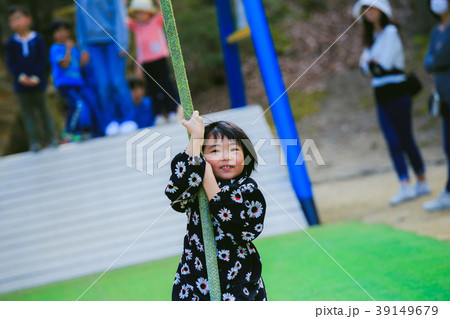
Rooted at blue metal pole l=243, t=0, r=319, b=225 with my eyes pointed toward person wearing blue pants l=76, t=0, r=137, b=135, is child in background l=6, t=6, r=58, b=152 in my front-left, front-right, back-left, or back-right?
front-left

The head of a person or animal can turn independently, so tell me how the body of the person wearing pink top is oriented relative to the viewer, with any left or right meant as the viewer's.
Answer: facing the viewer

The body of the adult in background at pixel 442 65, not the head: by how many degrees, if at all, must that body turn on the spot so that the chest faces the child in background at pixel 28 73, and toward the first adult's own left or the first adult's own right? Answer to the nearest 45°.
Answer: approximately 45° to the first adult's own right

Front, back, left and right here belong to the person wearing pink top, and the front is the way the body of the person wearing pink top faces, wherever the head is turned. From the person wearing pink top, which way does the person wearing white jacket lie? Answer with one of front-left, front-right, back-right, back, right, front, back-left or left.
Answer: front-left

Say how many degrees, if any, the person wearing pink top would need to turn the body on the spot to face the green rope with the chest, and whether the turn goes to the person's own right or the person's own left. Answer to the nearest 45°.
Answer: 0° — they already face it

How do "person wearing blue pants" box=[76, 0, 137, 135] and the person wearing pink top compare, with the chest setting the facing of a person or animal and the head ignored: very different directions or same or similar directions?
same or similar directions

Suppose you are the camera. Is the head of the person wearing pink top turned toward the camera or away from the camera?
toward the camera

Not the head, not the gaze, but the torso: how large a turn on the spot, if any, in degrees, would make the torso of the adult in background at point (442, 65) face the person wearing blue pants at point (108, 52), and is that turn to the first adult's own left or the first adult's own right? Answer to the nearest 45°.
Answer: approximately 45° to the first adult's own right

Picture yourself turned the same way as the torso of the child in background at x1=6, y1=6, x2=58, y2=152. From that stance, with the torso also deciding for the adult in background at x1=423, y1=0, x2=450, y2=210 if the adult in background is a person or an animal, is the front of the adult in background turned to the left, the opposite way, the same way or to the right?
to the right

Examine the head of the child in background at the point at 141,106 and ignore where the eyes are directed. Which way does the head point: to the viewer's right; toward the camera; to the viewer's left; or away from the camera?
toward the camera

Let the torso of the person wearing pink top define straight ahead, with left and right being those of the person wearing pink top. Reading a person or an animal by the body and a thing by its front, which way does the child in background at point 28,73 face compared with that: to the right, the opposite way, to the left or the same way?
the same way

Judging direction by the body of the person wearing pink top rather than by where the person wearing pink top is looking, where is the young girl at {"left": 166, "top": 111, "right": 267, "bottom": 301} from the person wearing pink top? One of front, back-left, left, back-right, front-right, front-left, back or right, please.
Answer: front

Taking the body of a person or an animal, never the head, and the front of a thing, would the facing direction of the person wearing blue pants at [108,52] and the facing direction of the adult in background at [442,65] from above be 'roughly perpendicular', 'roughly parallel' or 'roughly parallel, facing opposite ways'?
roughly perpendicular

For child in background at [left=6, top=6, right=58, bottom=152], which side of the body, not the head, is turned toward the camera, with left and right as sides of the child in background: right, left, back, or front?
front

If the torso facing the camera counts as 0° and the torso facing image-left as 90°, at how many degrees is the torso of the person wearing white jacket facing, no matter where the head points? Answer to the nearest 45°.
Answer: approximately 45°

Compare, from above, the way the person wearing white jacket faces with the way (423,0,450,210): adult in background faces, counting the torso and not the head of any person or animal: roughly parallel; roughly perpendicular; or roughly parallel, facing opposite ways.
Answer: roughly parallel

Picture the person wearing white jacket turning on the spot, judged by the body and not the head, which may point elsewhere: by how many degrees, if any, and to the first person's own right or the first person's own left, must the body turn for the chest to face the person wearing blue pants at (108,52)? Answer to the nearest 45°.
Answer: approximately 45° to the first person's own right
